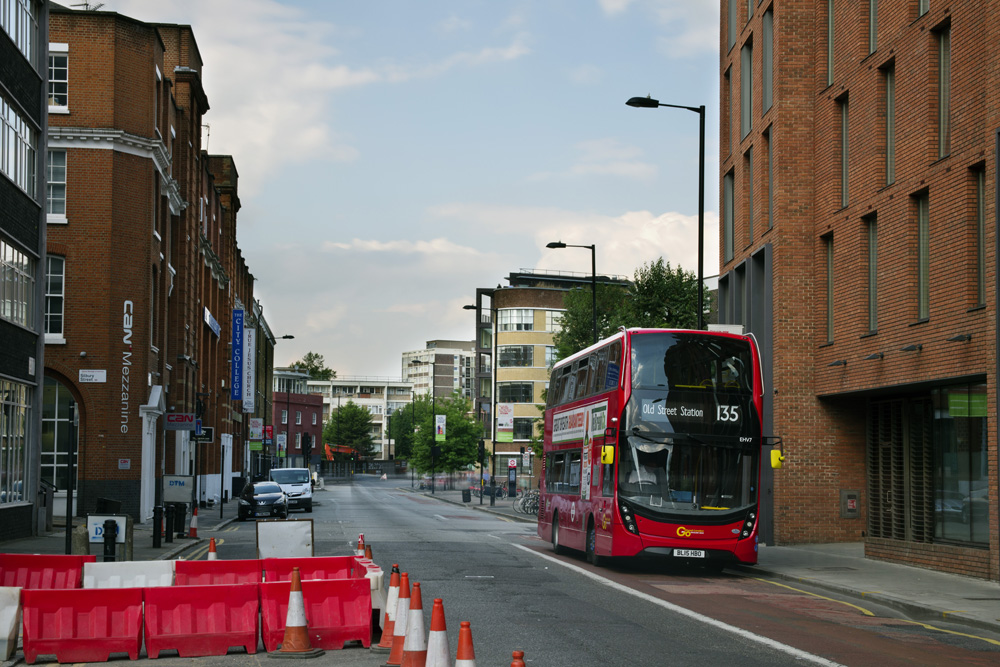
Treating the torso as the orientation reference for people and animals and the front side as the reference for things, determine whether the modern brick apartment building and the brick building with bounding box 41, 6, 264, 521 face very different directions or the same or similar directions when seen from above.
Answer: very different directions

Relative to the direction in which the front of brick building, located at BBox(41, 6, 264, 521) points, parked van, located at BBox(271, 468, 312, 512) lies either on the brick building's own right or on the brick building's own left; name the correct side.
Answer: on the brick building's own left

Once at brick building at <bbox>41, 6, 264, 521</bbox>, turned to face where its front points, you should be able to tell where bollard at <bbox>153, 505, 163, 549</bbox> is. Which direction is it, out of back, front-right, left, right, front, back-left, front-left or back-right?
right

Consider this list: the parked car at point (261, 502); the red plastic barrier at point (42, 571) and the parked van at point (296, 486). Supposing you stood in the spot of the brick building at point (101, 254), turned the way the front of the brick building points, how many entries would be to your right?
1

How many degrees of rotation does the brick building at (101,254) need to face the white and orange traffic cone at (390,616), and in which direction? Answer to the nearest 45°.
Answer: approximately 90° to its right

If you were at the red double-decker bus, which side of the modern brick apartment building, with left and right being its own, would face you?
front

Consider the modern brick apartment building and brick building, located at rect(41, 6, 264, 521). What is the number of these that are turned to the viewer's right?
1

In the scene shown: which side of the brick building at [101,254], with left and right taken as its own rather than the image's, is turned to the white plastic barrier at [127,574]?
right

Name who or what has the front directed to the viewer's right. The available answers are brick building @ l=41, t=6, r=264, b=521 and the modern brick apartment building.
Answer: the brick building

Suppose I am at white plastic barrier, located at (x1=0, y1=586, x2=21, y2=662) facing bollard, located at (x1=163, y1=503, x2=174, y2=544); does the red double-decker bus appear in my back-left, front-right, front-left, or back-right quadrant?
front-right

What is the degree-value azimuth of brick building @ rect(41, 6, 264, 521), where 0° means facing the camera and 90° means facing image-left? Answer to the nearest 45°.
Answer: approximately 270°

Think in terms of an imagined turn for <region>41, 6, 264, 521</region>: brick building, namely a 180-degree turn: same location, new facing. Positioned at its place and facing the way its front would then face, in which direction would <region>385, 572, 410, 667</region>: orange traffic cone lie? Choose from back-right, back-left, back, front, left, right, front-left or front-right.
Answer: left

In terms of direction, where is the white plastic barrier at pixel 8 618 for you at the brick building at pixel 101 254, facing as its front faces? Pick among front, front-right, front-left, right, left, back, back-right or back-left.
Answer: right

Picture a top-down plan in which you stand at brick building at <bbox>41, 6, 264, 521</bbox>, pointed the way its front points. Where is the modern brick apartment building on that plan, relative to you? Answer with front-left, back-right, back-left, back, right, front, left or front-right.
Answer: front-right
